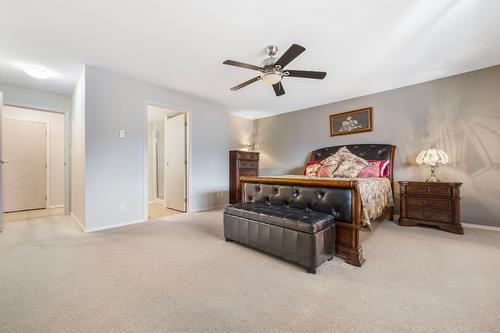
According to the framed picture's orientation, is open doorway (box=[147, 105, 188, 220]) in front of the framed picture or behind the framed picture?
in front

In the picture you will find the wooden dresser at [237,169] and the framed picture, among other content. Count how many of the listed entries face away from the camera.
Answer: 0

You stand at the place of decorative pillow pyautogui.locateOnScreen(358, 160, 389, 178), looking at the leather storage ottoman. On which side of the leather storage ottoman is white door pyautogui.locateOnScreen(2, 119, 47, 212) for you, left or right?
right

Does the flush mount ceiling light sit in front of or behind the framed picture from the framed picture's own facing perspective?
in front

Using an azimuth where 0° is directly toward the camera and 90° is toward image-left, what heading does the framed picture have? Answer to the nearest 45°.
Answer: approximately 45°
